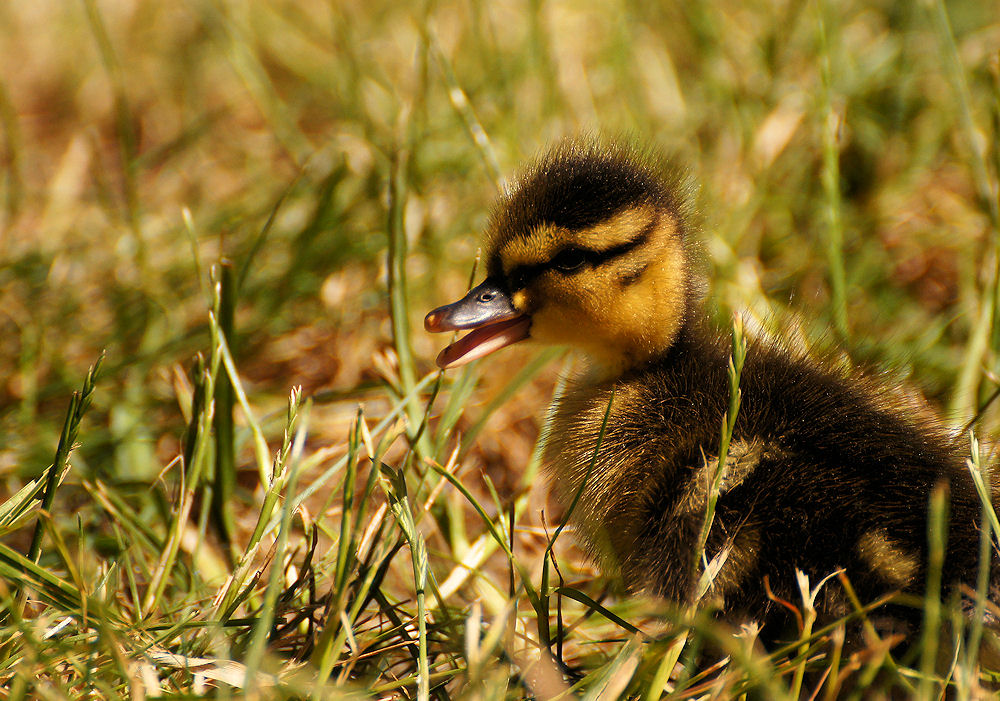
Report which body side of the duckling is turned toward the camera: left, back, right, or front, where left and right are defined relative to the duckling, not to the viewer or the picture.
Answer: left

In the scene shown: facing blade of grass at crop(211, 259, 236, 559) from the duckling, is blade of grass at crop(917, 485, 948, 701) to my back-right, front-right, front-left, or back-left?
back-left
